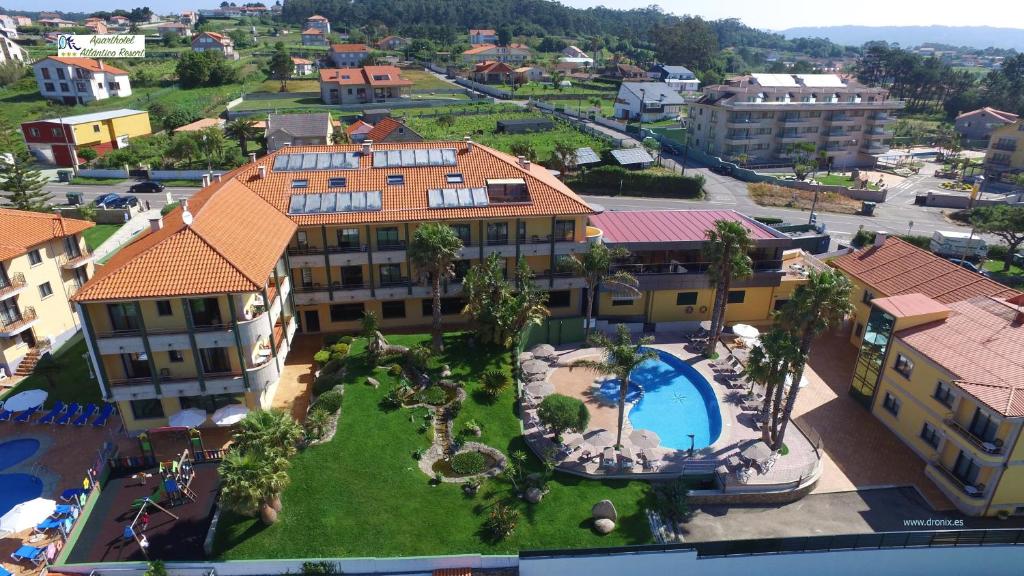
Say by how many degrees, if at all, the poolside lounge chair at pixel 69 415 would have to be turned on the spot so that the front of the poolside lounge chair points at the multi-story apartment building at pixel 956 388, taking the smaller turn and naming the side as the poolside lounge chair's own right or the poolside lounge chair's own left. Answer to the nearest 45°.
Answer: approximately 90° to the poolside lounge chair's own left

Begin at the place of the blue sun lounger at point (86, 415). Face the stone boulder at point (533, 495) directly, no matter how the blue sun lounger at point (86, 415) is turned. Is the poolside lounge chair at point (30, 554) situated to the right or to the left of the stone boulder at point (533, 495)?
right

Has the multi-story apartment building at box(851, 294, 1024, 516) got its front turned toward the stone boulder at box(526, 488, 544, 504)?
yes

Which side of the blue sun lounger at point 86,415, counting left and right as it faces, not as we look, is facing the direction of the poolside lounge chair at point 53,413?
right

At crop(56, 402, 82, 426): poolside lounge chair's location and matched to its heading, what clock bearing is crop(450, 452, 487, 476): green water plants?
The green water plants is roughly at 9 o'clock from the poolside lounge chair.

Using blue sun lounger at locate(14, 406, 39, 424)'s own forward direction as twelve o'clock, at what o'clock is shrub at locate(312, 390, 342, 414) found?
The shrub is roughly at 9 o'clock from the blue sun lounger.

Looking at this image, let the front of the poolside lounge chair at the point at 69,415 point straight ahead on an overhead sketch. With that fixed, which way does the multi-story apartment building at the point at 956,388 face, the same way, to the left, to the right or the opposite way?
to the right

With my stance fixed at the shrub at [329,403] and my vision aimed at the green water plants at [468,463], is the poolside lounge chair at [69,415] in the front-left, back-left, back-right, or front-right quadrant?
back-right

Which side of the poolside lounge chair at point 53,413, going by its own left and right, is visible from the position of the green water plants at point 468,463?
left

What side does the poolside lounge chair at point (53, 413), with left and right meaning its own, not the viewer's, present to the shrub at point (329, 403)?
left

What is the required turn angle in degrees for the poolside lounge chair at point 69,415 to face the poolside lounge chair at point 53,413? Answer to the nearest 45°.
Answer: approximately 90° to its right

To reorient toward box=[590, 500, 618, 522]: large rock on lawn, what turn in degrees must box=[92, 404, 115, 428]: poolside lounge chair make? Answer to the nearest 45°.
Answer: approximately 90° to its left
